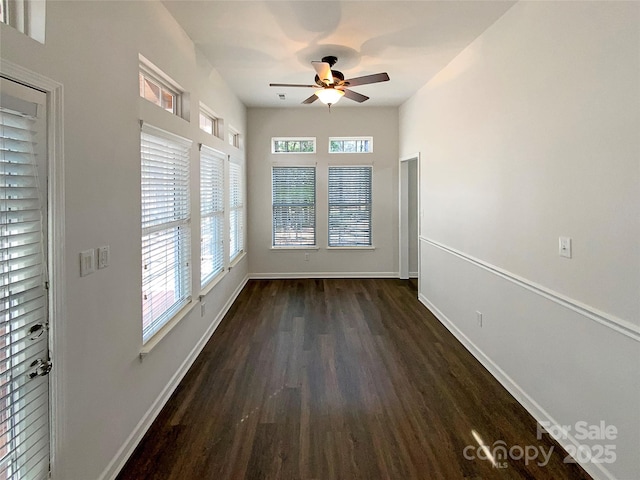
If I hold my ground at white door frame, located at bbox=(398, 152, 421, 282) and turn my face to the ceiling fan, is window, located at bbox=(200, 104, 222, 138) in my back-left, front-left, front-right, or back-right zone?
front-right

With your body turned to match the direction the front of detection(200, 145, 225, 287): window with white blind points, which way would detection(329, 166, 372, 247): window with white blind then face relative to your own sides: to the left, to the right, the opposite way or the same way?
to the right

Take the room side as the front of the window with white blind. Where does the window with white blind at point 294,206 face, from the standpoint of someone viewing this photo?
facing the viewer

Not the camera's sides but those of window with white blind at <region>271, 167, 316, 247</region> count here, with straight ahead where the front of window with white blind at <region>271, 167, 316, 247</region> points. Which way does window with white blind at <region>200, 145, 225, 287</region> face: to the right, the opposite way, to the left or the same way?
to the left

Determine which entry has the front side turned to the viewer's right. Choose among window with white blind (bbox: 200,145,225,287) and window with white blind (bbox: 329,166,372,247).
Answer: window with white blind (bbox: 200,145,225,287)

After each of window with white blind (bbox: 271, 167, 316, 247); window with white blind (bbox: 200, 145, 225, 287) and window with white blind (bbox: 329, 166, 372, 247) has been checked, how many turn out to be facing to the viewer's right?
1

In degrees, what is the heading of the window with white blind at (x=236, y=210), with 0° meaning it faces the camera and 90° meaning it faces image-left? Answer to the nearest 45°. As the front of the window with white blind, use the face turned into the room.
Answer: approximately 270°

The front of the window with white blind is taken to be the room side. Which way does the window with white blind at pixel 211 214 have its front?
to the viewer's right

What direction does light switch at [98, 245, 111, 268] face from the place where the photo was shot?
facing the viewer and to the right of the viewer

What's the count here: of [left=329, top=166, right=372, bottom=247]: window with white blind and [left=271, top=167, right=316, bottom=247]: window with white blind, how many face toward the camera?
2

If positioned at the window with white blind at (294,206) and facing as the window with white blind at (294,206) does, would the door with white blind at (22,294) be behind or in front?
in front

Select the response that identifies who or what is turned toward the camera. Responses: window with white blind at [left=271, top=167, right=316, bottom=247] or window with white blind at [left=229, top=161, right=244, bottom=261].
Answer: window with white blind at [left=271, top=167, right=316, bottom=247]

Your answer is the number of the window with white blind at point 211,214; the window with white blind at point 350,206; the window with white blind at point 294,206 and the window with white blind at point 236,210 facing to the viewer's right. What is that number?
2

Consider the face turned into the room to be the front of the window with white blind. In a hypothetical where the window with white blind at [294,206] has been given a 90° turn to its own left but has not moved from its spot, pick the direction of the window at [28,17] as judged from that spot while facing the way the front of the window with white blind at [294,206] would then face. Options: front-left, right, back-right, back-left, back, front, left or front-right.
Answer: right
